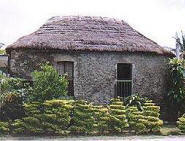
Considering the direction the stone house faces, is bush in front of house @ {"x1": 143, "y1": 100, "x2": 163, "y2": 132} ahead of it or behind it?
ahead

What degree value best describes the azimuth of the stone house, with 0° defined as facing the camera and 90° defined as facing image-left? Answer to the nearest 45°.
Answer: approximately 0°

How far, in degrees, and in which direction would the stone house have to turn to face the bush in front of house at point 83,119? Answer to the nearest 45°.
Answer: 0° — it already faces it

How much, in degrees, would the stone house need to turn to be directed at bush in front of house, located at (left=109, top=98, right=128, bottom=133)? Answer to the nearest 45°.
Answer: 0° — it already faces it

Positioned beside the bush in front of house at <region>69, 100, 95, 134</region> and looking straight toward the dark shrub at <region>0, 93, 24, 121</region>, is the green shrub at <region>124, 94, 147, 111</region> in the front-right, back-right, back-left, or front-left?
back-right

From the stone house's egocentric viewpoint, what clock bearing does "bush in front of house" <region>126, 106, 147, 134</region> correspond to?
The bush in front of house is roughly at 11 o'clock from the stone house.

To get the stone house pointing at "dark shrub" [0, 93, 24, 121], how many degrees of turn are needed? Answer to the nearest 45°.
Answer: approximately 45° to its right

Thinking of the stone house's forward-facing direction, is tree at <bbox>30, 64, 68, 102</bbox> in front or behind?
in front

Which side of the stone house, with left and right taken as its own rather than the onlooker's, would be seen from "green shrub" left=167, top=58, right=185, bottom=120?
left

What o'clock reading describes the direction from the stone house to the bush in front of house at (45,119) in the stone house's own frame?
The bush in front of house is roughly at 1 o'clock from the stone house.
